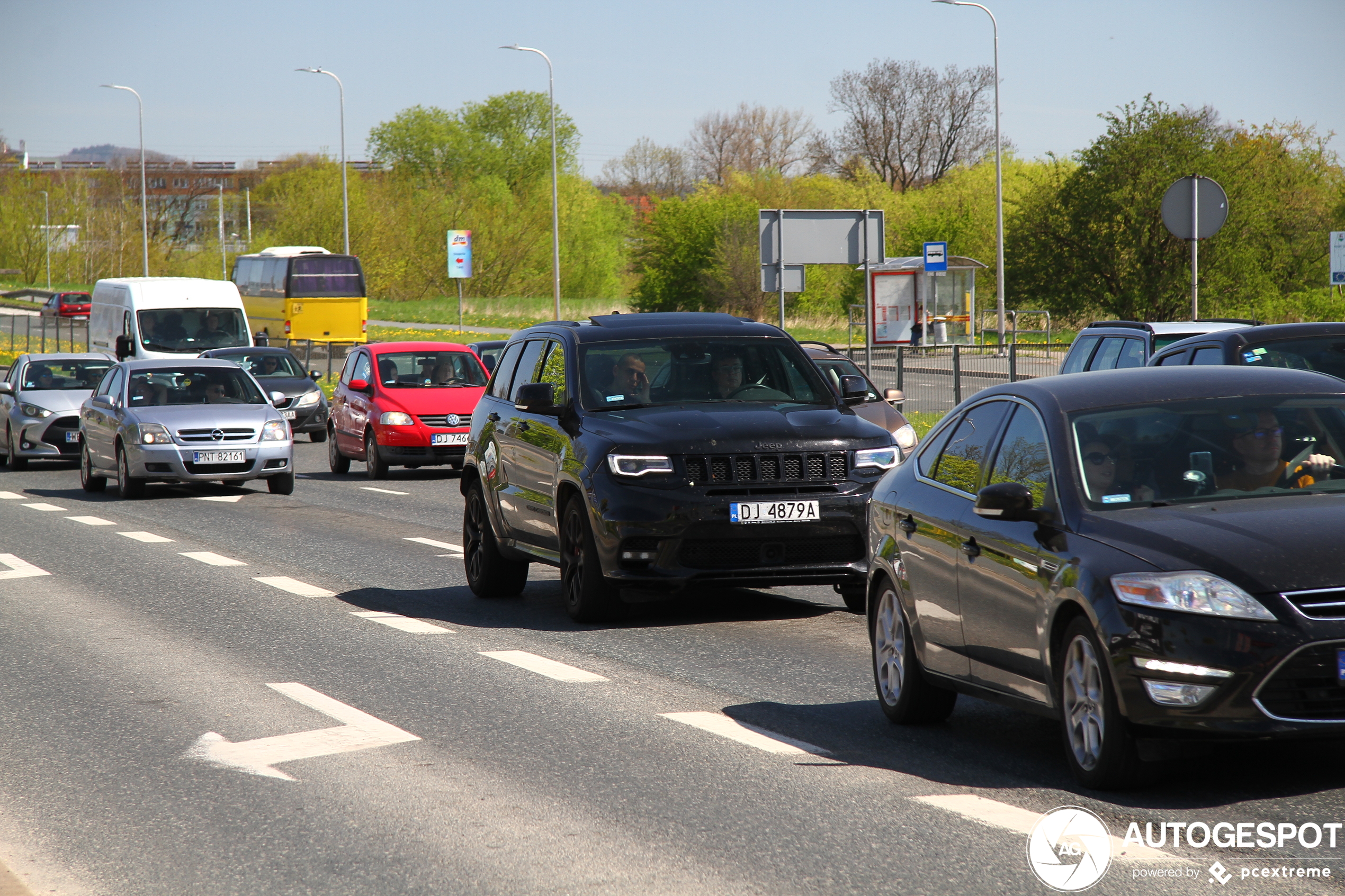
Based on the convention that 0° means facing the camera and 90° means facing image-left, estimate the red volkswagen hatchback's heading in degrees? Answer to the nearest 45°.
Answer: approximately 315°

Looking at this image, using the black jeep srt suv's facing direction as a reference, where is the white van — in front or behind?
behind

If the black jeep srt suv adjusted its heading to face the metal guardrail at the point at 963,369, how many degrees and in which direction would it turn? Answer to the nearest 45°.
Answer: approximately 135° to its left

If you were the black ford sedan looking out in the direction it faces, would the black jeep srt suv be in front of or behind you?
behind

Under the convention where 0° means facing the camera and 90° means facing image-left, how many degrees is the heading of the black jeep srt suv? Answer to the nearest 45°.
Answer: approximately 315°

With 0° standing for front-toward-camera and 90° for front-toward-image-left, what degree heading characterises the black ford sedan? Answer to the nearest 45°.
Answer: approximately 315°
